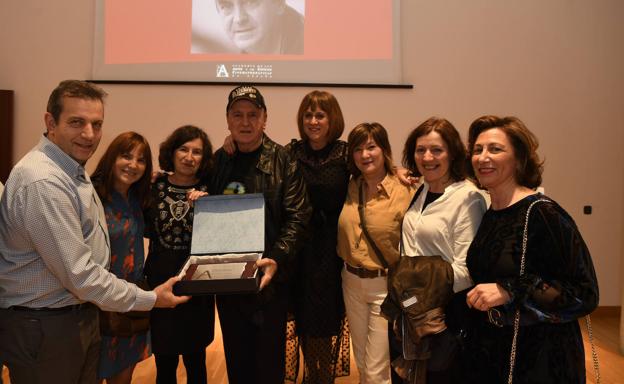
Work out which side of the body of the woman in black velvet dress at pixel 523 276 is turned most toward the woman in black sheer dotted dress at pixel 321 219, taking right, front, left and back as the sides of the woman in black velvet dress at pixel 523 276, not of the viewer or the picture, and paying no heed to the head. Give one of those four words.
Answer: right

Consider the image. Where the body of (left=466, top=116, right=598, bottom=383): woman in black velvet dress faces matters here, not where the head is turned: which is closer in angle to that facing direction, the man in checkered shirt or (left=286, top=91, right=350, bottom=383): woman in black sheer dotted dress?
the man in checkered shirt

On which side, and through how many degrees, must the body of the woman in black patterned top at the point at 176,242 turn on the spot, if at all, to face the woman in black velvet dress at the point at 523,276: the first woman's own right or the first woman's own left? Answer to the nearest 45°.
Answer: approximately 45° to the first woman's own left

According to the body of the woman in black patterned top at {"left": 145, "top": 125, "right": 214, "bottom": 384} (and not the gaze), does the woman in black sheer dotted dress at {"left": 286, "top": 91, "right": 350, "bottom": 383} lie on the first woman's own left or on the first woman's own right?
on the first woman's own left

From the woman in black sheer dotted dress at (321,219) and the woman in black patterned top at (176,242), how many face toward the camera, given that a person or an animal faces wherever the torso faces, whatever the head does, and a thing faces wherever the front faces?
2

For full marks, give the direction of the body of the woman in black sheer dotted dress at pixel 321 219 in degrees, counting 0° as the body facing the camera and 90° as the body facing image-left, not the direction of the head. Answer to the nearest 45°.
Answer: approximately 0°

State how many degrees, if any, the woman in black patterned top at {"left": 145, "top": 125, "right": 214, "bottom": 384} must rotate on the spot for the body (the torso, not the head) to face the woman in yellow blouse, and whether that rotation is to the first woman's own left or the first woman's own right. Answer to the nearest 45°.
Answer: approximately 90° to the first woman's own left
